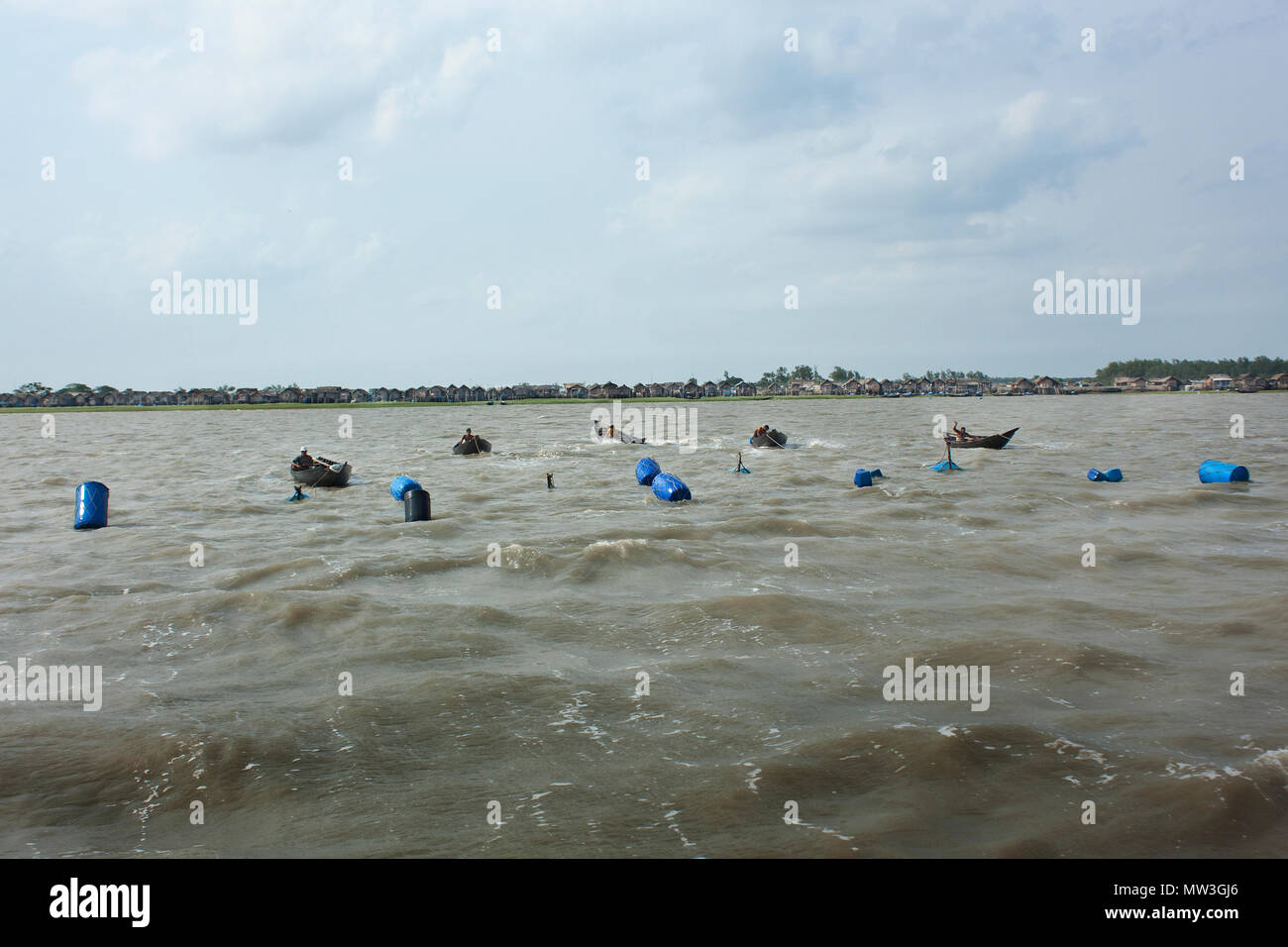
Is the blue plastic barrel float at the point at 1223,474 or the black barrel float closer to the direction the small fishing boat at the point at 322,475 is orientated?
the blue plastic barrel float

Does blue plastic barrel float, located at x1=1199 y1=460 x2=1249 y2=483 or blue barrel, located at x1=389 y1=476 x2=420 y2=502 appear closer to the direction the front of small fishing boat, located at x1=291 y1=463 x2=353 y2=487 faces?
the blue plastic barrel float

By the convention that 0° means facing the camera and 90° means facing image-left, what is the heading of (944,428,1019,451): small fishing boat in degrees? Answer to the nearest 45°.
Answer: approximately 270°

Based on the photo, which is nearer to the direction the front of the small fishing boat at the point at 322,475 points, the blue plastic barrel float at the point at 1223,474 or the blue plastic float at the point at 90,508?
the blue plastic barrel float

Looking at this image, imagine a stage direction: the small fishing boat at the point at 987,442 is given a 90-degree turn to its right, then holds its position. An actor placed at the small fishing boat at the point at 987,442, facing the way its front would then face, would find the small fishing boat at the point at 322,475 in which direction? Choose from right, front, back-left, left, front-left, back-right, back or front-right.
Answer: front-right

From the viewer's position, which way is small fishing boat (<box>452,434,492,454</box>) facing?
facing the viewer and to the right of the viewer

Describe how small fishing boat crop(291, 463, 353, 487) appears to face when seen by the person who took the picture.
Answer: facing to the right of the viewer

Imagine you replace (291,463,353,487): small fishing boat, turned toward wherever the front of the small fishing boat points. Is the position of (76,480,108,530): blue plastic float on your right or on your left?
on your right

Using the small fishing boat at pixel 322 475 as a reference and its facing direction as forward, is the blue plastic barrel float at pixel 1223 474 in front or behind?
in front

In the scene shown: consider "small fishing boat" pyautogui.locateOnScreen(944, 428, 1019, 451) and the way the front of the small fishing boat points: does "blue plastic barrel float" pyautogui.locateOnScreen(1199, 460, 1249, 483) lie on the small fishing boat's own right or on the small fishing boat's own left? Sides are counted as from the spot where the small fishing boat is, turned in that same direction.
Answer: on the small fishing boat's own right

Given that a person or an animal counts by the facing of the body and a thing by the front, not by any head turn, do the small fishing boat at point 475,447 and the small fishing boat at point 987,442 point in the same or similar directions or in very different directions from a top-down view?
same or similar directions
